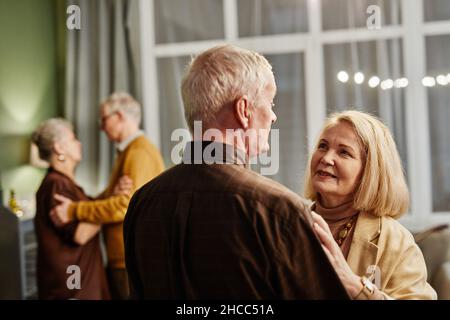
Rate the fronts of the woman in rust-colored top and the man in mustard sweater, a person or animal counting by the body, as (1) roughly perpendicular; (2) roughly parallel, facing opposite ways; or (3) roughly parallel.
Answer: roughly parallel, facing opposite ways

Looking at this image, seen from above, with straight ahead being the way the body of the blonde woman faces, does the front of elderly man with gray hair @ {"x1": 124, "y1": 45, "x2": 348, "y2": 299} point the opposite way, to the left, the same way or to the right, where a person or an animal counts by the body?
the opposite way

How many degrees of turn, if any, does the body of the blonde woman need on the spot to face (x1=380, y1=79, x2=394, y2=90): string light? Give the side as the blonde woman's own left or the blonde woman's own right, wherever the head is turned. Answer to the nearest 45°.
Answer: approximately 135° to the blonde woman's own right

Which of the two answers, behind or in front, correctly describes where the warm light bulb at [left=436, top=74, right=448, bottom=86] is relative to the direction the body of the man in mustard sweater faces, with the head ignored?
behind

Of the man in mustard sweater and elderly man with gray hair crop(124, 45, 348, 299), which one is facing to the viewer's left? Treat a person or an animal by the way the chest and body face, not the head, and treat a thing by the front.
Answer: the man in mustard sweater

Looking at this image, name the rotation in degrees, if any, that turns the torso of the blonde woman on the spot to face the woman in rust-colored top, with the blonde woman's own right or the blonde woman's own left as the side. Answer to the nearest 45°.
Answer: approximately 90° to the blonde woman's own right

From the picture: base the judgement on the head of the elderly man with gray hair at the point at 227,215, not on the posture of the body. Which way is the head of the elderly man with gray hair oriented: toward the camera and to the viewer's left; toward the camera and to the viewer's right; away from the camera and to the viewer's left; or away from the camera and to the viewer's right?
away from the camera and to the viewer's right

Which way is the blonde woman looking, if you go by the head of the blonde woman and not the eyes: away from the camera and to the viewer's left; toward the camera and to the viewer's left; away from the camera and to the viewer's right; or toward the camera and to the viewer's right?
toward the camera and to the viewer's left

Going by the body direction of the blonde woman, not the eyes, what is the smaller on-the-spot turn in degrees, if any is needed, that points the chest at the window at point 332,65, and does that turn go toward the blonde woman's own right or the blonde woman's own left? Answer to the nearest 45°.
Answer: approximately 135° to the blonde woman's own right

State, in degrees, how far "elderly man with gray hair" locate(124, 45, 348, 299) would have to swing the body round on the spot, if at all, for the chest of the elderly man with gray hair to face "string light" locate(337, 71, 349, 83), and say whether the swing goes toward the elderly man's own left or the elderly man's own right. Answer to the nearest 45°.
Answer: approximately 45° to the elderly man's own left

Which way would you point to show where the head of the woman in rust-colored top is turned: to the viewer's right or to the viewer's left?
to the viewer's right

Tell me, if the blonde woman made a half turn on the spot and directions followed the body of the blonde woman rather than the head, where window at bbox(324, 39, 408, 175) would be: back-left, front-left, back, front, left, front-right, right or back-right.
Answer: front-left

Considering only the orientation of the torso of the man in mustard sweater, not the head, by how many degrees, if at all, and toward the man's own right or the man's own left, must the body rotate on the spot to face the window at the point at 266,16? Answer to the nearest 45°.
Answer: approximately 135° to the man's own right

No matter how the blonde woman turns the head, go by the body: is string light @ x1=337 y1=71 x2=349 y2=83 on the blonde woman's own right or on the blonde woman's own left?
on the blonde woman's own right

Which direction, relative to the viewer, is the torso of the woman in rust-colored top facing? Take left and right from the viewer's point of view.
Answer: facing to the right of the viewer

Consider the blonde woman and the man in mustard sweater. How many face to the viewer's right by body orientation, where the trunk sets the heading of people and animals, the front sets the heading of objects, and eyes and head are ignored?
0

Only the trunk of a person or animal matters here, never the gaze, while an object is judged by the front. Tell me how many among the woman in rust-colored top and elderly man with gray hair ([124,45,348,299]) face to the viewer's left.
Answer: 0

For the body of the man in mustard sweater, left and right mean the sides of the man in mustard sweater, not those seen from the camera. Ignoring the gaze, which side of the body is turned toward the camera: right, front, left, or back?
left
